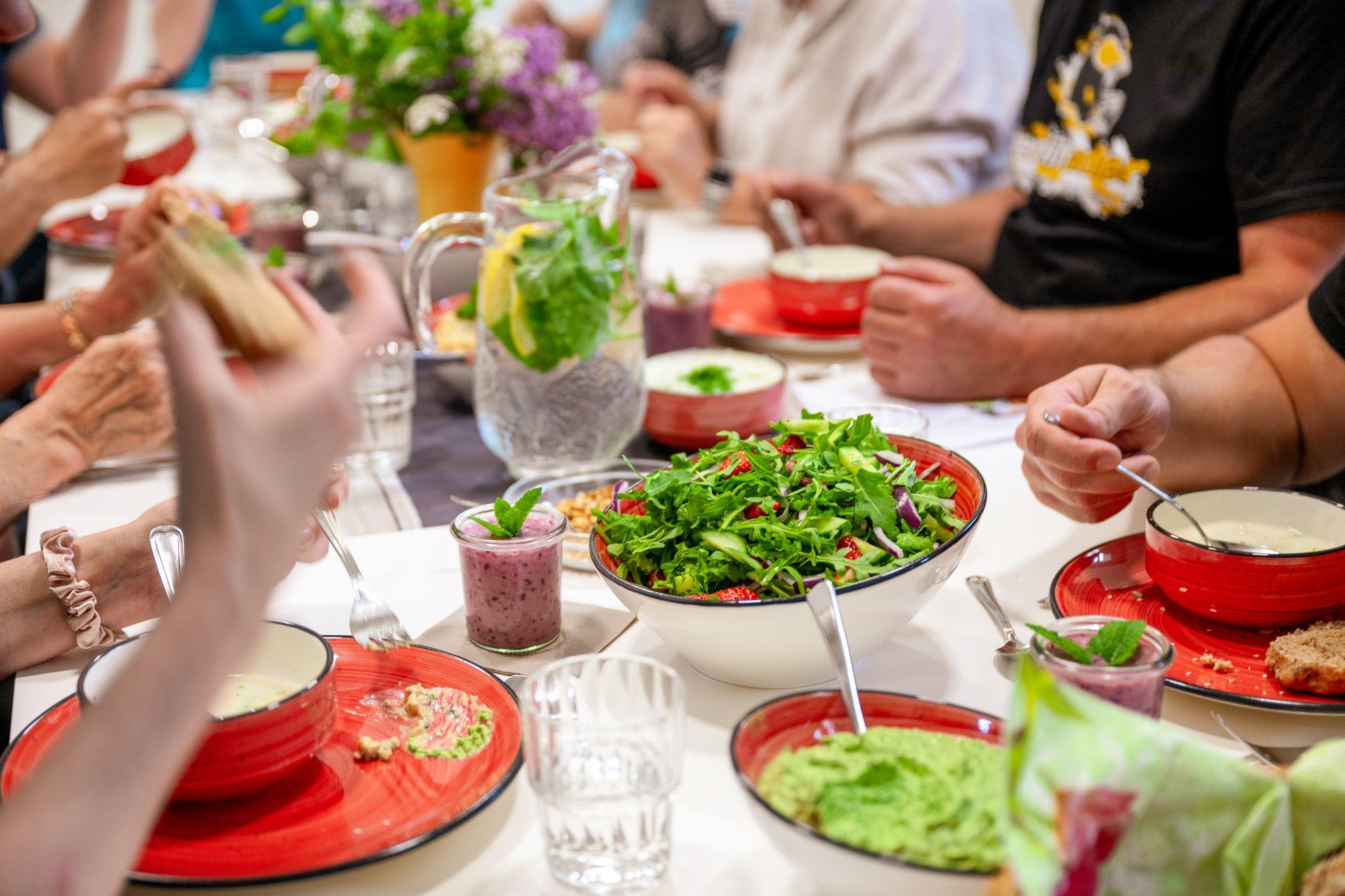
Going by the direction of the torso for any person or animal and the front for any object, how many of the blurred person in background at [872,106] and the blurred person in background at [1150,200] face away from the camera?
0

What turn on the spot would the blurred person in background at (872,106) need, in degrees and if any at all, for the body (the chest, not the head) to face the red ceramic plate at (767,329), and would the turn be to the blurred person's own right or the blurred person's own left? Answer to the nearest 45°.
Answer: approximately 45° to the blurred person's own left

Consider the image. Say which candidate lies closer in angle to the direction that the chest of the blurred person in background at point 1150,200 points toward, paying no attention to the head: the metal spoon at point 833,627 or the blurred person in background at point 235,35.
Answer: the metal spoon

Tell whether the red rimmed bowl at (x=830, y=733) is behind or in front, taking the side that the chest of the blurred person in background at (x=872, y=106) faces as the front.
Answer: in front

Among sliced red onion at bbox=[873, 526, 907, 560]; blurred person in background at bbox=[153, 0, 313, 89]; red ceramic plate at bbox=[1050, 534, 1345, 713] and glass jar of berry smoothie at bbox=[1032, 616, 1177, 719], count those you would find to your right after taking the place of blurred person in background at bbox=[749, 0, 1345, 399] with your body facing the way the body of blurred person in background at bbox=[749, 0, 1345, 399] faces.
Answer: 1

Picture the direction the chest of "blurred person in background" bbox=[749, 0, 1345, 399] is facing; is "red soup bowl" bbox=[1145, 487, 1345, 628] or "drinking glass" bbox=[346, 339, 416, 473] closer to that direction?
the drinking glass

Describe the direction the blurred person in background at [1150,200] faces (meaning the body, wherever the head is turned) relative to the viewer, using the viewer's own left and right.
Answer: facing the viewer and to the left of the viewer

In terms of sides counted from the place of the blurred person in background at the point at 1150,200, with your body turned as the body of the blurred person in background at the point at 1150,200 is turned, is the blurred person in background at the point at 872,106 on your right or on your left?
on your right

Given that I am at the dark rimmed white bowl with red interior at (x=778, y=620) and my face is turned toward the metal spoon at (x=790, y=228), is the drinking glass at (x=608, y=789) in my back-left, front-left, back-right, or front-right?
back-left

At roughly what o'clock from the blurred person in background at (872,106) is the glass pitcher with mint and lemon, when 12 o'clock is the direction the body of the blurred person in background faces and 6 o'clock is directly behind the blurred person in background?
The glass pitcher with mint and lemon is roughly at 11 o'clock from the blurred person in background.

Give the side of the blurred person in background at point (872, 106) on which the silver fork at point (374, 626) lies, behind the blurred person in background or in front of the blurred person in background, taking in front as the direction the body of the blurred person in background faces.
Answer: in front

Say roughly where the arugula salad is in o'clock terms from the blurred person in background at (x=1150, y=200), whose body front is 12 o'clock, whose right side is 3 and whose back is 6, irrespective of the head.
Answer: The arugula salad is roughly at 11 o'clock from the blurred person in background.

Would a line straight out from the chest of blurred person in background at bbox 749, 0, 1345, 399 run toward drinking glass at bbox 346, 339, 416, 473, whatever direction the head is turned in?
yes
